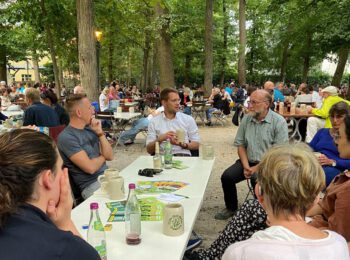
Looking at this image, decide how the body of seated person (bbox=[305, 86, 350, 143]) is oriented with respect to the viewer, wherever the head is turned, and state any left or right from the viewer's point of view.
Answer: facing to the left of the viewer

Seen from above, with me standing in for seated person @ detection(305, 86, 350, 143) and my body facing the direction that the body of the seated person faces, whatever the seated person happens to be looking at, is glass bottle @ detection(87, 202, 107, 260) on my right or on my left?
on my left

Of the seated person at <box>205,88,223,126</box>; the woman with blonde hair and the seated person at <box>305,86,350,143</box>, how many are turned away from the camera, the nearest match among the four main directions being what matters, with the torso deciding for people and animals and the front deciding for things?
1

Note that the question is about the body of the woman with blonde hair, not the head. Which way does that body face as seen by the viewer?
away from the camera

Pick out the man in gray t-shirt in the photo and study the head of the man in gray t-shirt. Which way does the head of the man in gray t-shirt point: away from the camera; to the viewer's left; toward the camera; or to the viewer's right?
to the viewer's right

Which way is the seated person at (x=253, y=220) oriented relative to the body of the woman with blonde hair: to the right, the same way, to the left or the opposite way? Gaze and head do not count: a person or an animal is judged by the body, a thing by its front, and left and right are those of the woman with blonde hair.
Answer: to the left

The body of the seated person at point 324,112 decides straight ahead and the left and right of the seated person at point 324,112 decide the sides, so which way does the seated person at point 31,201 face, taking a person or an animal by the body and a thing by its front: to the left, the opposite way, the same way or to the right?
to the right

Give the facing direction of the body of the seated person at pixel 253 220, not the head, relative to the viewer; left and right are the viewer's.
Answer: facing to the left of the viewer

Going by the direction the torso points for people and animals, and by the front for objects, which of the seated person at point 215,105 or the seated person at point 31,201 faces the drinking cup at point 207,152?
the seated person at point 31,201

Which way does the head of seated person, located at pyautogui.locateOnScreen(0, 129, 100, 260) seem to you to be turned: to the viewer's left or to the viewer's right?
to the viewer's right

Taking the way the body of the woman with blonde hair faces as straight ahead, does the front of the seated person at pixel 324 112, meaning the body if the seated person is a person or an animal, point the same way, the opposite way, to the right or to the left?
to the left

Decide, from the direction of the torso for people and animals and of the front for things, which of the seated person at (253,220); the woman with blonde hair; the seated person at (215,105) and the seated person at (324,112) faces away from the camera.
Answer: the woman with blonde hair

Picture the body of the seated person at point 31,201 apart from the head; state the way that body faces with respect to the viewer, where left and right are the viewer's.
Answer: facing away from the viewer and to the right of the viewer
